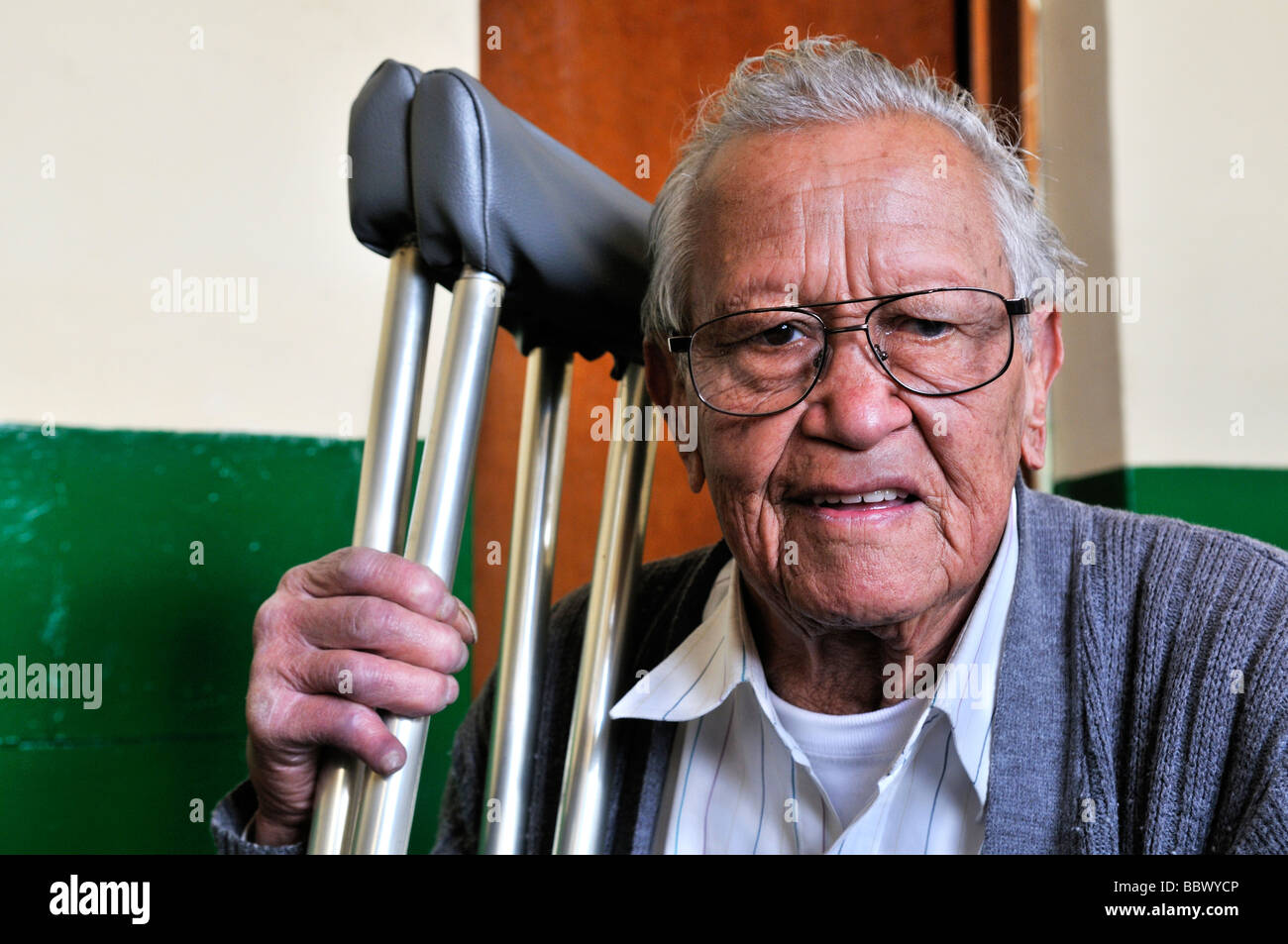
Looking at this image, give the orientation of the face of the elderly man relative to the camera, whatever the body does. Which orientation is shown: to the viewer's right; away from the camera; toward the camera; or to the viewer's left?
toward the camera

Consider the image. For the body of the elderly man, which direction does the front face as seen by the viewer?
toward the camera
